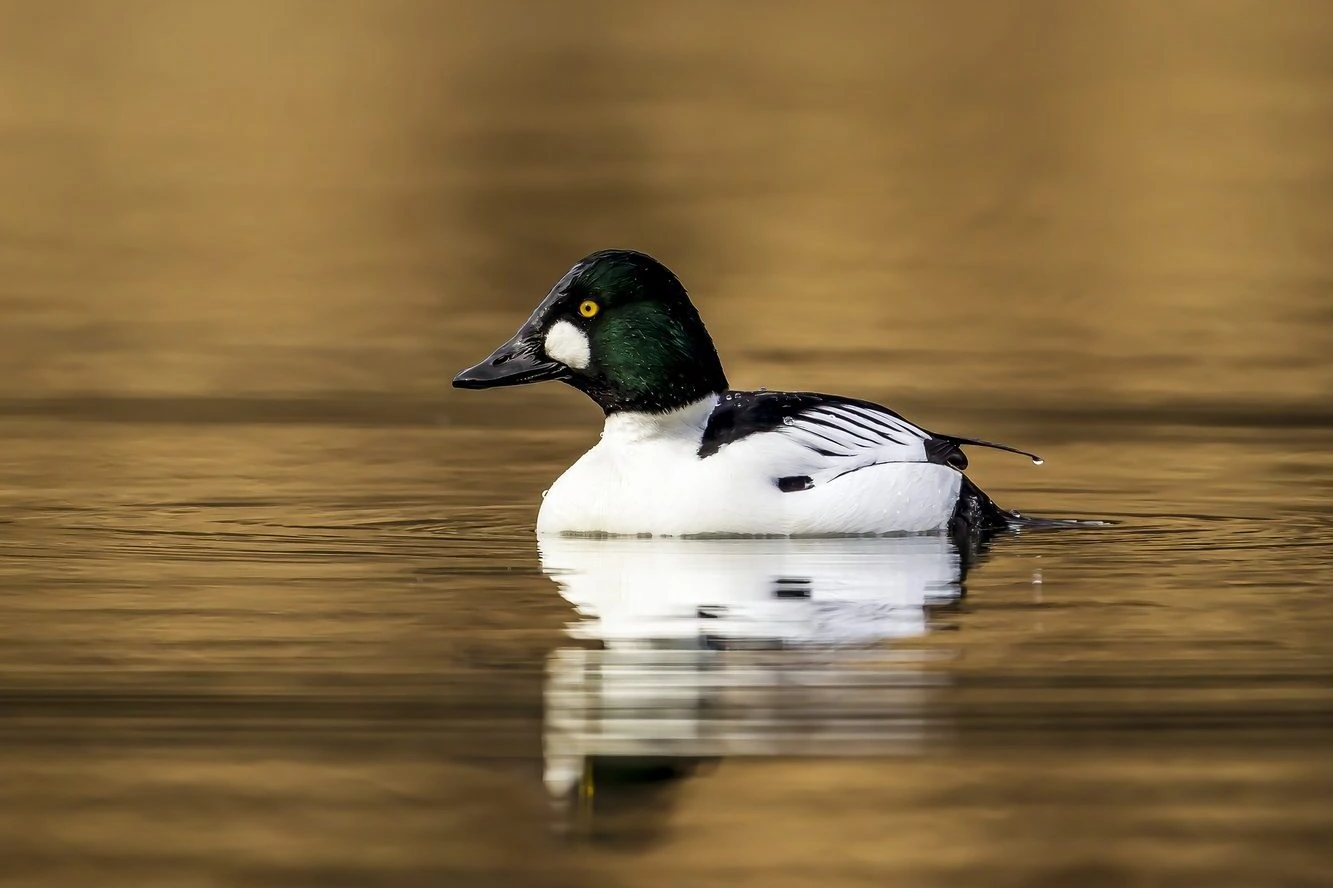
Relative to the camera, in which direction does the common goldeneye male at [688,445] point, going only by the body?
to the viewer's left
